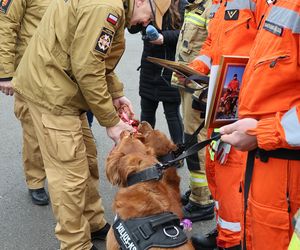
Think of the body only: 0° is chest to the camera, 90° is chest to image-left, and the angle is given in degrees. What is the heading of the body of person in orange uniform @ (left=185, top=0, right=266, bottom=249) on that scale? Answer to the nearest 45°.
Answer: approximately 45°

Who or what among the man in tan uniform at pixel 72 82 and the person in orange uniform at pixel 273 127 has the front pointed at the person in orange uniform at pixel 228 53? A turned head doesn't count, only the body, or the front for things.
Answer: the man in tan uniform

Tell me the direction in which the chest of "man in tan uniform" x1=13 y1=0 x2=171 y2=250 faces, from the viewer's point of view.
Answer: to the viewer's right

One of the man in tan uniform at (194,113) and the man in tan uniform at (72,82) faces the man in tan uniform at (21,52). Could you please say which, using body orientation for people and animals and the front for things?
the man in tan uniform at (194,113)

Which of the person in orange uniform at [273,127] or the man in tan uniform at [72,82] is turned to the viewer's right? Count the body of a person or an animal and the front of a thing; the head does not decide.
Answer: the man in tan uniform
